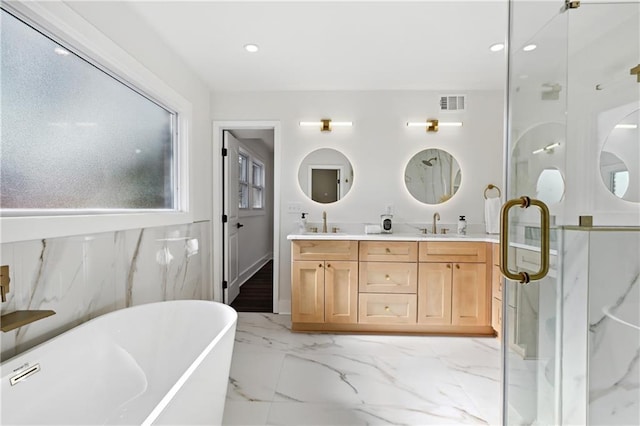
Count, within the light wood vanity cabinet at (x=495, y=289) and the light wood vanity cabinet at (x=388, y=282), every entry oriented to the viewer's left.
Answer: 1

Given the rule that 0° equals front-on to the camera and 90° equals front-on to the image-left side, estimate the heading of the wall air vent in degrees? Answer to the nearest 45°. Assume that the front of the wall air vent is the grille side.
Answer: approximately 0°

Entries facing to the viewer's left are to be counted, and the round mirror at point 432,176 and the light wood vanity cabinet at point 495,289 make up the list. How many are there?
1

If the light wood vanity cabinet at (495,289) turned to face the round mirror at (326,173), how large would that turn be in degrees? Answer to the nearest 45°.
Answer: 0° — it already faces it

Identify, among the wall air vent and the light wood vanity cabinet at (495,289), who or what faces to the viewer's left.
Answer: the light wood vanity cabinet
